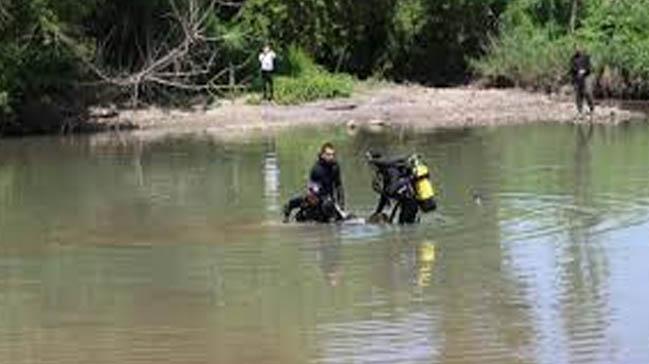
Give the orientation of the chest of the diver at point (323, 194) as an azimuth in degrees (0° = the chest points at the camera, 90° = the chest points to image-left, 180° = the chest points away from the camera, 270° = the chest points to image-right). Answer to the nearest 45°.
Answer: approximately 315°

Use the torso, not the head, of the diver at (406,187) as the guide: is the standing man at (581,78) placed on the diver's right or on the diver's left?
on the diver's right

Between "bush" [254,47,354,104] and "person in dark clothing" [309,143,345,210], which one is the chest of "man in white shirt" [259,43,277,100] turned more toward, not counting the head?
the person in dark clothing

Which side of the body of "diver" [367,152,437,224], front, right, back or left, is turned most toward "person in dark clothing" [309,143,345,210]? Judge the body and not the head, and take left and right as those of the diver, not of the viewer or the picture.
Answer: front

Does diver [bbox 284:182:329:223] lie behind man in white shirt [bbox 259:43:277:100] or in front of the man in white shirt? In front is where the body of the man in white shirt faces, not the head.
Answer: in front

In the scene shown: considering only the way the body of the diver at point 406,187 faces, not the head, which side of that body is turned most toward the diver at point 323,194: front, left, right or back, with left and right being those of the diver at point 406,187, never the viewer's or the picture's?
front

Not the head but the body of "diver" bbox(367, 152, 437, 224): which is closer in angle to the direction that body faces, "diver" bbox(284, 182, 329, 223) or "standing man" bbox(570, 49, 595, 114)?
the diver

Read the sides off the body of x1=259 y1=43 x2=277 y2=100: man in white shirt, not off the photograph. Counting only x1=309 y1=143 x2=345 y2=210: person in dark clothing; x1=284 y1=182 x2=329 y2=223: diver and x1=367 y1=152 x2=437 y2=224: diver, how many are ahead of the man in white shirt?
3

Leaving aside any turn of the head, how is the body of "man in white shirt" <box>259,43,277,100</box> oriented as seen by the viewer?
toward the camera

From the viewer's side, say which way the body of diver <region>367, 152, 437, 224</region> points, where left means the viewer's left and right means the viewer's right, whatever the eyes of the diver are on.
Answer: facing to the left of the viewer

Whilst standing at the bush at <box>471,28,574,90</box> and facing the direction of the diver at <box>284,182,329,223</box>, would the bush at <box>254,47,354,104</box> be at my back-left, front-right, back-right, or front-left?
front-right

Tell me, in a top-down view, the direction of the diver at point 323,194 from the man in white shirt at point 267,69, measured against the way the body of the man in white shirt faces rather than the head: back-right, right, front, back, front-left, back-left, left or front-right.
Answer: front

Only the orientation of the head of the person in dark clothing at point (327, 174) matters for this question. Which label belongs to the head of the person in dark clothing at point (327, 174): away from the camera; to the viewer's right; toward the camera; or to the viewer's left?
toward the camera

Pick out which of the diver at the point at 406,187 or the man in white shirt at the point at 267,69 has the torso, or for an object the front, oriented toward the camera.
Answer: the man in white shirt
